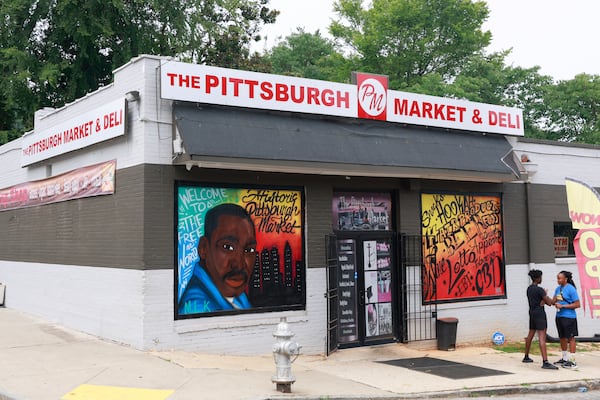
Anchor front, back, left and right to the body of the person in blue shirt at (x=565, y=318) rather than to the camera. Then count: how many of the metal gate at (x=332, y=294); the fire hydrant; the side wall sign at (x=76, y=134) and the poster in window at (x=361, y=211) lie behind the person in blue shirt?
0

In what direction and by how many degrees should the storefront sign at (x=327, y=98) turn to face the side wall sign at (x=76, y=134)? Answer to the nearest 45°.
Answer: approximately 135° to its right

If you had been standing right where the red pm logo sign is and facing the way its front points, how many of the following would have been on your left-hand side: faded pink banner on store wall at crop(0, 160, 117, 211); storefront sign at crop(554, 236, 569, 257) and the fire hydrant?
1

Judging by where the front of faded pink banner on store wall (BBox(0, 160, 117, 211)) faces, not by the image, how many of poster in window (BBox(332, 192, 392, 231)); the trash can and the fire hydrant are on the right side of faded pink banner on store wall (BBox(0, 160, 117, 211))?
0

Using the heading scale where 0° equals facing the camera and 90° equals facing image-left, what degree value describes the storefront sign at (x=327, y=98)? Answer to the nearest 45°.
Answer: approximately 315°

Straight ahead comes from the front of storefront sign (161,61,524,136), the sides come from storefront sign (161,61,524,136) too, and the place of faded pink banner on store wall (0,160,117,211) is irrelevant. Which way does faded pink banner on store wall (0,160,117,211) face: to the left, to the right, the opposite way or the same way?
to the right

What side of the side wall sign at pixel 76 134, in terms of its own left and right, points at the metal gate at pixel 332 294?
left

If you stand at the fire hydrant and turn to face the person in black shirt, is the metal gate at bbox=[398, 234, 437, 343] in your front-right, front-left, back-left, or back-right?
front-left

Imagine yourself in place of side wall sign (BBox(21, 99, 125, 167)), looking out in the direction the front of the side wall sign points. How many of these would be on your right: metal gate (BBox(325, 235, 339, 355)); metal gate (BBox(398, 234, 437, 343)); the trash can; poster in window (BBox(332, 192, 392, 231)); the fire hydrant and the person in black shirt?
0

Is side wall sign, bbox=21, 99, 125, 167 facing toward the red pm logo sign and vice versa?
no

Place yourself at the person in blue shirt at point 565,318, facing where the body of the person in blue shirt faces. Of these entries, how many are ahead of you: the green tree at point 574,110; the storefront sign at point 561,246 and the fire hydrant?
1

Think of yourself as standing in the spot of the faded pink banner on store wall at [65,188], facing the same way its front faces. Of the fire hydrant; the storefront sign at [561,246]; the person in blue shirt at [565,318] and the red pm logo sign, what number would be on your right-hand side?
0

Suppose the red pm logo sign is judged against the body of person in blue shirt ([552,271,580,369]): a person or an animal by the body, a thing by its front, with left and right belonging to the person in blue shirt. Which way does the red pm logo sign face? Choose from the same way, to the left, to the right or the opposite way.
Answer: to the left

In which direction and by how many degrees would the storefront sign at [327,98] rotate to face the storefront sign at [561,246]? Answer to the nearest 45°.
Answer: approximately 90° to its left

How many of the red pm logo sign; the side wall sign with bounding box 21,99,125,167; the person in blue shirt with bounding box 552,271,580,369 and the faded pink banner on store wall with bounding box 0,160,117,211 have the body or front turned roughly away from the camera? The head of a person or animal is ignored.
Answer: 0

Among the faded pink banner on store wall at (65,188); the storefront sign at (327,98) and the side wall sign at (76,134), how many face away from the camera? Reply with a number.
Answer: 0

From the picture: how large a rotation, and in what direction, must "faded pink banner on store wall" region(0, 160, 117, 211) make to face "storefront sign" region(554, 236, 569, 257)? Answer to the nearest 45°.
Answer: approximately 135° to its left

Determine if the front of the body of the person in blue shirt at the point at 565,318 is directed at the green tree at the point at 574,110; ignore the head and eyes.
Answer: no

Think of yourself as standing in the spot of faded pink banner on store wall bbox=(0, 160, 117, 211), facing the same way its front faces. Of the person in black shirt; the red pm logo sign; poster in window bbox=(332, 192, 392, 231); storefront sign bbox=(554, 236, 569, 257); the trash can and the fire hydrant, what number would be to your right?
0

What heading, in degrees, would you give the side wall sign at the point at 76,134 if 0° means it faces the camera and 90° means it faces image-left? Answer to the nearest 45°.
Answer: approximately 45°
